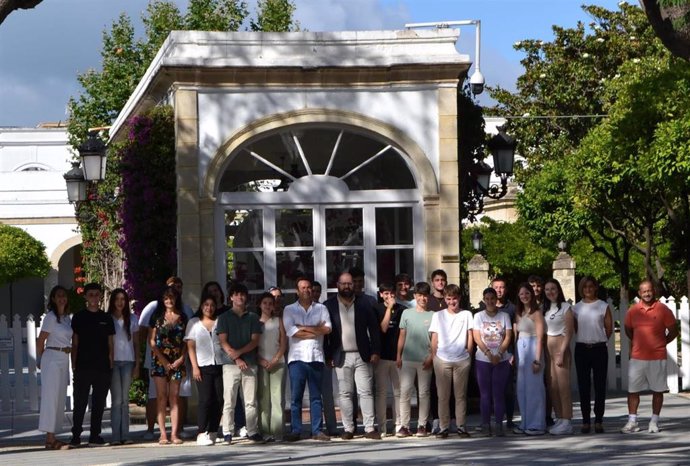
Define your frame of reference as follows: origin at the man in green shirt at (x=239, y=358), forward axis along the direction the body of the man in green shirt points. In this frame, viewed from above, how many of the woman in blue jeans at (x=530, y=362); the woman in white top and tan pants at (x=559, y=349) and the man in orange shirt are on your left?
3

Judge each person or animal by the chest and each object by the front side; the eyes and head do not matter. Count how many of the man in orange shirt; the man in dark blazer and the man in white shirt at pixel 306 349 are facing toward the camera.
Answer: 3

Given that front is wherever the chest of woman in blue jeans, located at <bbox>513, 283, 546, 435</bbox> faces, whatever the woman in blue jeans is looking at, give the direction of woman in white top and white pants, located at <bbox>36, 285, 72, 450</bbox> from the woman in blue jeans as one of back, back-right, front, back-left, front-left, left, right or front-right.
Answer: front-right

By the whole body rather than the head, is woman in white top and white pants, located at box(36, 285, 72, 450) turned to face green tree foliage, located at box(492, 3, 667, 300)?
no

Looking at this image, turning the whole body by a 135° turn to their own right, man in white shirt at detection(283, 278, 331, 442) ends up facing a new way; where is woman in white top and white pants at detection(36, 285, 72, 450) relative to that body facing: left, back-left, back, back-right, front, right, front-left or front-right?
front-left

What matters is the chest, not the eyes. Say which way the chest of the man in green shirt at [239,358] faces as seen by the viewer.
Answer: toward the camera

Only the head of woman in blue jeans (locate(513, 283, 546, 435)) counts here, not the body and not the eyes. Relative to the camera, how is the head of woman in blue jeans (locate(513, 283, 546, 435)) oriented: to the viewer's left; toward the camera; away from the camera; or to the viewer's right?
toward the camera

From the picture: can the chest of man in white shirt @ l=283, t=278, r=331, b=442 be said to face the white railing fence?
no

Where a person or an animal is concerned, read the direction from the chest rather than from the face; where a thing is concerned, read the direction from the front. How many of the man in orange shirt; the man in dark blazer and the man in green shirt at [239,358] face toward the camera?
3

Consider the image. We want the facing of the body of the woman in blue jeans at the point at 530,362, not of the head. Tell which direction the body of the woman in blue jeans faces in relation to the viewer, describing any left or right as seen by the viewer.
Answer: facing the viewer and to the left of the viewer

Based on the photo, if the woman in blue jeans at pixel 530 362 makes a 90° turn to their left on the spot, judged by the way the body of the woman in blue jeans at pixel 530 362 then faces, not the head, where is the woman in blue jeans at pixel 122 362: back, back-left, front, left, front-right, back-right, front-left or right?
back-right

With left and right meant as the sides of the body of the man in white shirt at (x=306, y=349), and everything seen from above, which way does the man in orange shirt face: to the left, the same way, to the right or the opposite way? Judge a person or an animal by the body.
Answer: the same way

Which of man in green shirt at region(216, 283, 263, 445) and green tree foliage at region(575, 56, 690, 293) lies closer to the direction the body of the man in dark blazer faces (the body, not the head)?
the man in green shirt

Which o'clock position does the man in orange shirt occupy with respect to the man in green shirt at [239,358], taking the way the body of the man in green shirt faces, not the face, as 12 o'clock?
The man in orange shirt is roughly at 9 o'clock from the man in green shirt.

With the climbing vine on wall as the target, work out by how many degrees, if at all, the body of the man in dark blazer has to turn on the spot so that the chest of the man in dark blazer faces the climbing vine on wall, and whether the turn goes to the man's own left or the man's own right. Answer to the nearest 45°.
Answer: approximately 135° to the man's own right

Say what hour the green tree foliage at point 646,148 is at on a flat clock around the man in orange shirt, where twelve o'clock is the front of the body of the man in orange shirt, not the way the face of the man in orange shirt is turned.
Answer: The green tree foliage is roughly at 6 o'clock from the man in orange shirt.

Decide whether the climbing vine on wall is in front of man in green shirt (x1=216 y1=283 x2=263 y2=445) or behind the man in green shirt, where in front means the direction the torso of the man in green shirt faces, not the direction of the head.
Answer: behind

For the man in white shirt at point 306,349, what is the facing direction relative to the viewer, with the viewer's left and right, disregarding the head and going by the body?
facing the viewer

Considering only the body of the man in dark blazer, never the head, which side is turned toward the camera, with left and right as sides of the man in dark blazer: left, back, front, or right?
front
